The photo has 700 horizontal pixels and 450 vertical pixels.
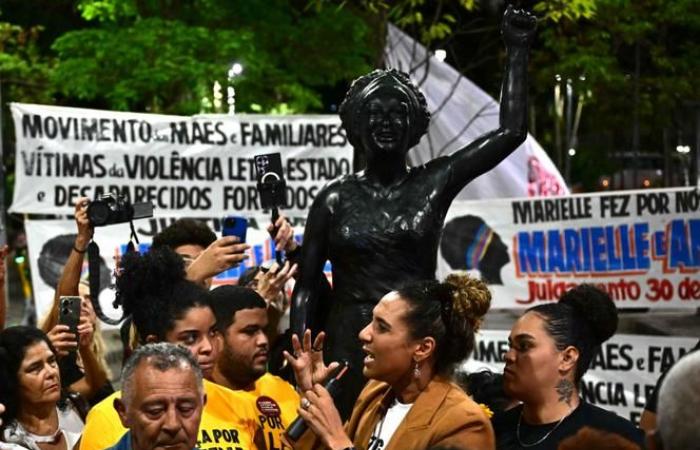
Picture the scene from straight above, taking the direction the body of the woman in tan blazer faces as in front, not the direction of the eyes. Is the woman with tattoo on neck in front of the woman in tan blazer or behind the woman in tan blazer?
behind

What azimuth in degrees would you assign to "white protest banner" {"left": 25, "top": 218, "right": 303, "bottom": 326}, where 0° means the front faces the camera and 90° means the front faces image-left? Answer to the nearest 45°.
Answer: approximately 0°

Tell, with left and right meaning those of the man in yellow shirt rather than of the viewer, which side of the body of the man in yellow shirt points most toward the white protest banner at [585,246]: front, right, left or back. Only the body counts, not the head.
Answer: left

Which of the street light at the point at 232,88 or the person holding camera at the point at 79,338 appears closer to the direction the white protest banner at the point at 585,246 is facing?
the person holding camera

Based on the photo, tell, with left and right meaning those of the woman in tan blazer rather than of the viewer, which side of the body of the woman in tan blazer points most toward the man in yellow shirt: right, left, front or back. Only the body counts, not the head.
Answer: right

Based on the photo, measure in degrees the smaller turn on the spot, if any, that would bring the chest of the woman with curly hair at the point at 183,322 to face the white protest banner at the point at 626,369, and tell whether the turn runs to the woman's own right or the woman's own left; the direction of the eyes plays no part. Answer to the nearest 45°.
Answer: approximately 90° to the woman's own left

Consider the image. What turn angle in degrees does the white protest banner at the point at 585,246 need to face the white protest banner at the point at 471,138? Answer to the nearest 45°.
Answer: approximately 135° to its right

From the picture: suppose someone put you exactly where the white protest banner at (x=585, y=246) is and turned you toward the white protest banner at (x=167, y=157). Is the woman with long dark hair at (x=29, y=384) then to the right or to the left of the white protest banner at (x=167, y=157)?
left
